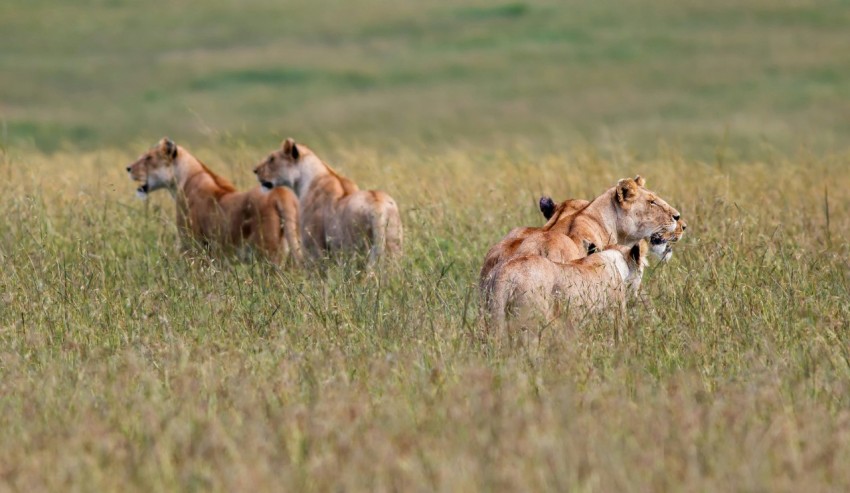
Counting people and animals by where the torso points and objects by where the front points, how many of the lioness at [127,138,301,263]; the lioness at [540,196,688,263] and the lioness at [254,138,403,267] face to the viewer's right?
1

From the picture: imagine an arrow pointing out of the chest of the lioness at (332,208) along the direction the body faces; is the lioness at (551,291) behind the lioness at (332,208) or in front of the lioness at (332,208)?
behind

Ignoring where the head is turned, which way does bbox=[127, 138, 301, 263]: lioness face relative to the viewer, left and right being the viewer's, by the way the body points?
facing away from the viewer and to the left of the viewer

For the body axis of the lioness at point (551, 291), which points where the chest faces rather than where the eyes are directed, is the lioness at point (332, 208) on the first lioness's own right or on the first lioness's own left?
on the first lioness's own left

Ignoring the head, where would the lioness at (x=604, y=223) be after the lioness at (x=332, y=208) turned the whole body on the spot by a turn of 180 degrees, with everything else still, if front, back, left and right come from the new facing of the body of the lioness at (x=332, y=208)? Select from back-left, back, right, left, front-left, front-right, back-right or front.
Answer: front

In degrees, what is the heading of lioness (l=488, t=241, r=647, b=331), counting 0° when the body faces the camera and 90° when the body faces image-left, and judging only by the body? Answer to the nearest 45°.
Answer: approximately 225°

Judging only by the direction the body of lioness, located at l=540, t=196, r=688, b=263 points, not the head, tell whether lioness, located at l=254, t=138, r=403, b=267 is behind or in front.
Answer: behind

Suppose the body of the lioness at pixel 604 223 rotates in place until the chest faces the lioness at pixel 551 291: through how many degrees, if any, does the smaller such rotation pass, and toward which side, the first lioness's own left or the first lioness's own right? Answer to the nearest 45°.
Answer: approximately 90° to the first lioness's own right

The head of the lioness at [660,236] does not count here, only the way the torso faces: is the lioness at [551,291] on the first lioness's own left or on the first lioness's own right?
on the first lioness's own right

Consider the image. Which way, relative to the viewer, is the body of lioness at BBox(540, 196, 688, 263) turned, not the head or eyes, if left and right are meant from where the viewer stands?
facing to the right of the viewer

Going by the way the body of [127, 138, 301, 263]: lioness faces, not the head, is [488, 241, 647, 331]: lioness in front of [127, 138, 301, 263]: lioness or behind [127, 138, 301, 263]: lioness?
behind

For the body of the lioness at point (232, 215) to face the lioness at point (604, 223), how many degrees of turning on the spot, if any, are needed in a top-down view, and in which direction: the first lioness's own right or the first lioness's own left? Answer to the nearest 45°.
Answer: approximately 180°

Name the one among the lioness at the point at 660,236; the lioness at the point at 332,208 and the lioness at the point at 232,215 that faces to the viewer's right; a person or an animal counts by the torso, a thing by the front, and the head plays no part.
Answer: the lioness at the point at 660,236

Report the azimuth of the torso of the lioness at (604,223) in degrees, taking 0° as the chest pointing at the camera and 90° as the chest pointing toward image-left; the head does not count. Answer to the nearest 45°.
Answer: approximately 270°
